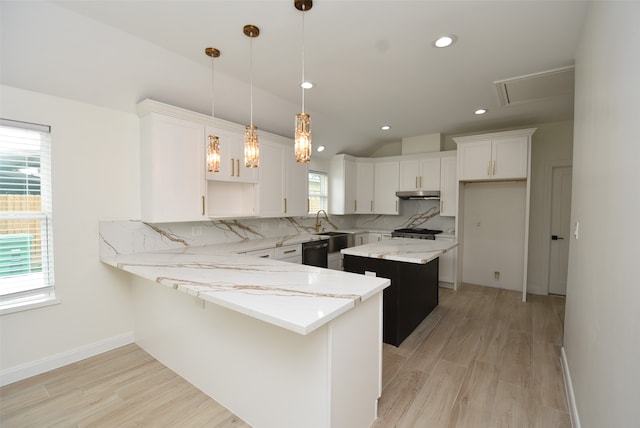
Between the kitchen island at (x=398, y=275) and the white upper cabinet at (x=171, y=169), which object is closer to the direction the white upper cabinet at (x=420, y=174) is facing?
the kitchen island

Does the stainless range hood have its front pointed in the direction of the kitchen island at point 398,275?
yes

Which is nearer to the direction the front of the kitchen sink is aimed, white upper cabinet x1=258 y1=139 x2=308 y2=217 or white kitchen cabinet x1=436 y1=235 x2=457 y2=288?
the white kitchen cabinet

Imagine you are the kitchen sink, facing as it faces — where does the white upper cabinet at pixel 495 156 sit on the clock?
The white upper cabinet is roughly at 11 o'clock from the kitchen sink.

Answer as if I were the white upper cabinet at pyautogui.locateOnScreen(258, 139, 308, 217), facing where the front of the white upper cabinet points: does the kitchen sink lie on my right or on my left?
on my left

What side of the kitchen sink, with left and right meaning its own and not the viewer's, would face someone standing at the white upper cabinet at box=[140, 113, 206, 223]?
right

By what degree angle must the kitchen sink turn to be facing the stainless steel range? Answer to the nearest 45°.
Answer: approximately 45° to its left

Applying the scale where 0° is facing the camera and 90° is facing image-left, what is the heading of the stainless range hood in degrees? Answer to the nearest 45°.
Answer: approximately 0°

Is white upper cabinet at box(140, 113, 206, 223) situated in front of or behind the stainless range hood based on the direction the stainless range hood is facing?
in front

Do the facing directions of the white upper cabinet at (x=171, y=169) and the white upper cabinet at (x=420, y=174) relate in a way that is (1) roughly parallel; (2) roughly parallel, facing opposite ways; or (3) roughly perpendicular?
roughly perpendicular

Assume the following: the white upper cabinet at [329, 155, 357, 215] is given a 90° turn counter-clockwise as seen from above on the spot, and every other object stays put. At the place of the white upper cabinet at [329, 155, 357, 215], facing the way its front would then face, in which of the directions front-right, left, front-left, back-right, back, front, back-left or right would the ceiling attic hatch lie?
right

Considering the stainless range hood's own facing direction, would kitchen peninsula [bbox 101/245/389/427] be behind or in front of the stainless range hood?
in front

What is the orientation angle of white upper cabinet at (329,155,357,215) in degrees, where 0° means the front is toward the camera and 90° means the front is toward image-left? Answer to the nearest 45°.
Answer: approximately 315°

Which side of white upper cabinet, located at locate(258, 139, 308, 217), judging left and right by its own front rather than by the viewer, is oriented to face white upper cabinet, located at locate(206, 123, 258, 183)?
right

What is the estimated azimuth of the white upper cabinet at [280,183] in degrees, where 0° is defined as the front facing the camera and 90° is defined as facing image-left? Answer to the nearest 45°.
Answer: approximately 315°

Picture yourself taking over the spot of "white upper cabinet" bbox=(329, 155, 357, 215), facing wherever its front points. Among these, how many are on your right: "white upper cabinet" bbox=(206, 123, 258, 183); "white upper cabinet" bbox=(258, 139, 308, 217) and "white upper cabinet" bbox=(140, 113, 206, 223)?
3
